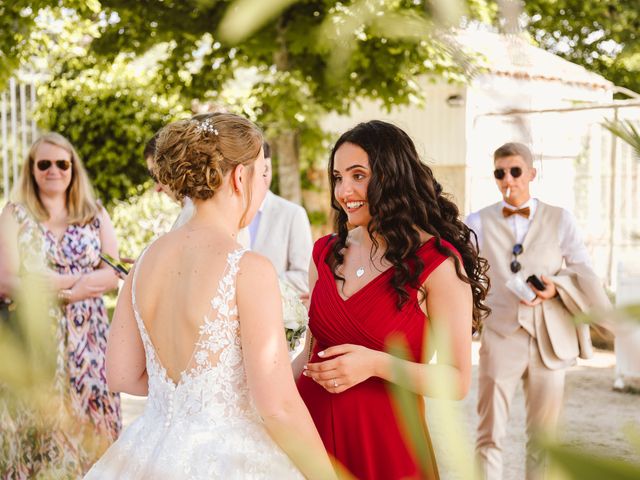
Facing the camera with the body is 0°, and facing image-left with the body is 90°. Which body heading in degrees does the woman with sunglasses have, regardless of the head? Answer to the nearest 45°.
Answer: approximately 0°

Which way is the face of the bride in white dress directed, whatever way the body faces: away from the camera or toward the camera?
away from the camera

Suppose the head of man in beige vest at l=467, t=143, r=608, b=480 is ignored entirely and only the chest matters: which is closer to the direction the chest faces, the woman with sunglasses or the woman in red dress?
the woman in red dress

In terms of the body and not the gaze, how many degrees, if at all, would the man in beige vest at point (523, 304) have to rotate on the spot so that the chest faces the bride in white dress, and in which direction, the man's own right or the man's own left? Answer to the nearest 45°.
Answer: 0° — they already face them

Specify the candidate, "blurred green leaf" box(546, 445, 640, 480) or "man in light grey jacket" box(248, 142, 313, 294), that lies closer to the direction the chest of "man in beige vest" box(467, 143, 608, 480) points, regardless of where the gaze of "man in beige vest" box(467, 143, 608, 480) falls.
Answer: the blurred green leaf

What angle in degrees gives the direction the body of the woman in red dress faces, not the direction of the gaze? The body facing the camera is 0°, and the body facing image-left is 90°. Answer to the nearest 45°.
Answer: approximately 45°

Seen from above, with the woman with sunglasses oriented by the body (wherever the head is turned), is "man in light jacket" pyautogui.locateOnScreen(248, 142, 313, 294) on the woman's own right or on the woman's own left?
on the woman's own left

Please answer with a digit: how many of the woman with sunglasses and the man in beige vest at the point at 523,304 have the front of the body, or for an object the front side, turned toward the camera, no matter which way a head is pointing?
2

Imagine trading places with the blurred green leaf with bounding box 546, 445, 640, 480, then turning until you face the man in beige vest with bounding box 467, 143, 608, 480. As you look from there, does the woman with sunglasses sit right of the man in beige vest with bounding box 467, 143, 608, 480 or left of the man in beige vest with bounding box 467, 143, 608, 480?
left

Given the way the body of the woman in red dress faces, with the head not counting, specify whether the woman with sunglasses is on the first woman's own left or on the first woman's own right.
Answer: on the first woman's own right
